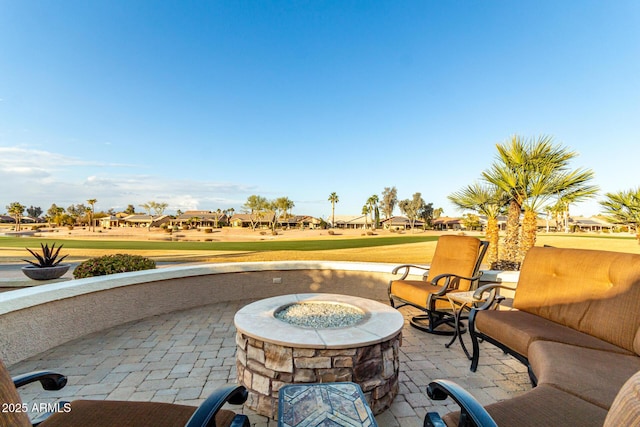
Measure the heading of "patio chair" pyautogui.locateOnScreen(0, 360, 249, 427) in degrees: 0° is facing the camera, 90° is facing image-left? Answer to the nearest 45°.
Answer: approximately 225°

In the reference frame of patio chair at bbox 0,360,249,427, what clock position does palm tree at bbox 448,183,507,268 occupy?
The palm tree is roughly at 1 o'clock from the patio chair.

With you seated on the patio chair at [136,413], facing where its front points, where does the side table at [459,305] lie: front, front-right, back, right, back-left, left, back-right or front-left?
front-right

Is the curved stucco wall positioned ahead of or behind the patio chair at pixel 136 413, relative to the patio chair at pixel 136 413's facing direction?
ahead

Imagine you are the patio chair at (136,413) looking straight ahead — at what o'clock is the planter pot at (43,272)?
The planter pot is roughly at 10 o'clock from the patio chair.

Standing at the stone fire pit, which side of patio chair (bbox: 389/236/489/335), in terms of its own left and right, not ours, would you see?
front

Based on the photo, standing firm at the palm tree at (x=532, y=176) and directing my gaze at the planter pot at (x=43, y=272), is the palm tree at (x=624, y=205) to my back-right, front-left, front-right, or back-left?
back-right

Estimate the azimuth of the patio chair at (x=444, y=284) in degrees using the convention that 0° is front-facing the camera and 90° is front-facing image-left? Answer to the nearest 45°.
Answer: approximately 45°

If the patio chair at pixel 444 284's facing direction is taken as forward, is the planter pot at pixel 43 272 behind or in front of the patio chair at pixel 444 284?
in front

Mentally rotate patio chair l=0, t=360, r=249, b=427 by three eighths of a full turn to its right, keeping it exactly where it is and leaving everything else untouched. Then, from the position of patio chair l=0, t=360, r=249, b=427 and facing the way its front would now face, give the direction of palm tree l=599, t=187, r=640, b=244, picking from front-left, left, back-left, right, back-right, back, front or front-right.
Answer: left

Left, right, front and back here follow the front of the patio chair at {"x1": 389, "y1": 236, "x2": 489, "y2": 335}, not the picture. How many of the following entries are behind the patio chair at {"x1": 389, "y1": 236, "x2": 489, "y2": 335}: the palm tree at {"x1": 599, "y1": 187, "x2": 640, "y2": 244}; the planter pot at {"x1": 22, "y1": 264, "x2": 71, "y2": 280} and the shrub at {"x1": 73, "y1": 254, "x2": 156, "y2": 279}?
1
